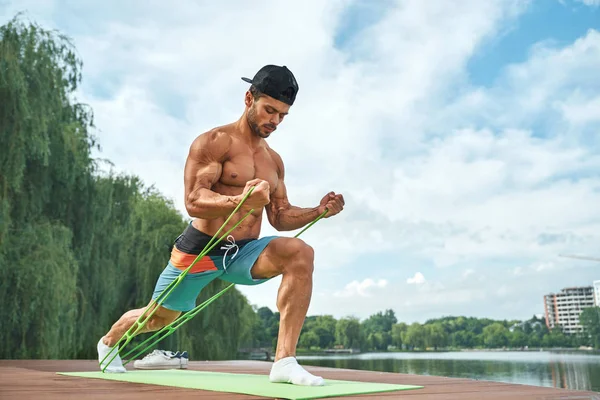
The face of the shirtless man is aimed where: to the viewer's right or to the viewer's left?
to the viewer's right

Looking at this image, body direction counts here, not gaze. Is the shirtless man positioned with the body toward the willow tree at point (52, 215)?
no

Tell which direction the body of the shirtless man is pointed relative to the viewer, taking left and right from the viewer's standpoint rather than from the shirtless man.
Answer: facing the viewer and to the right of the viewer
